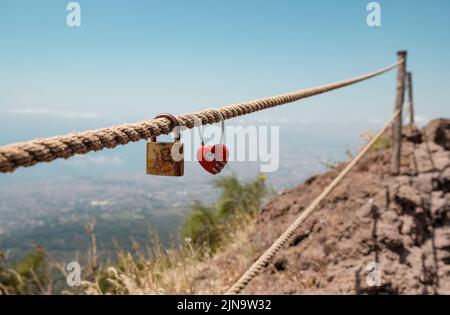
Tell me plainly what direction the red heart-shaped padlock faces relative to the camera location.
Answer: facing the viewer
